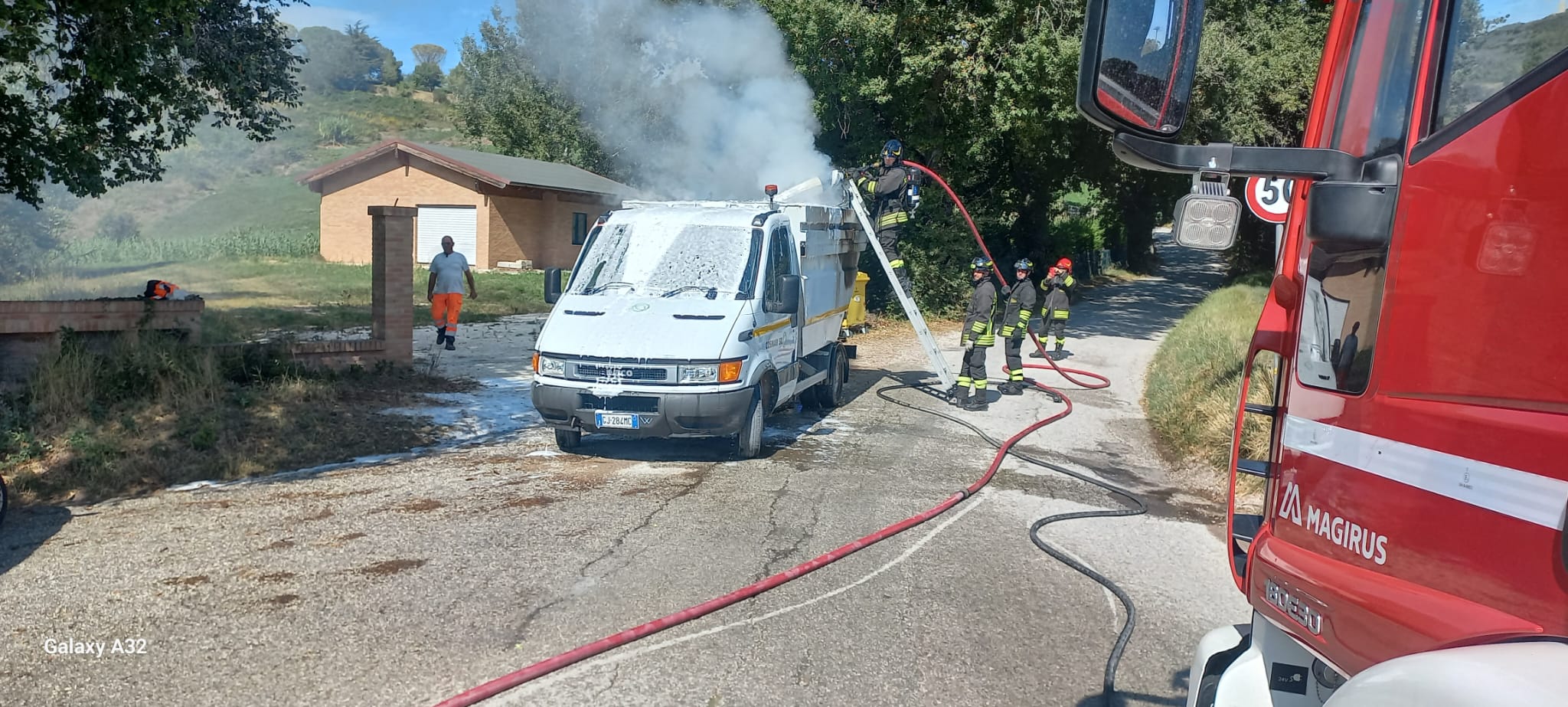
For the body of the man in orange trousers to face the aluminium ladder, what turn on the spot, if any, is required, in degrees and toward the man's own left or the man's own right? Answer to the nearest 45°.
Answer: approximately 45° to the man's own left

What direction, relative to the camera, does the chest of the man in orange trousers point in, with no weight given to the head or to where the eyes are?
toward the camera

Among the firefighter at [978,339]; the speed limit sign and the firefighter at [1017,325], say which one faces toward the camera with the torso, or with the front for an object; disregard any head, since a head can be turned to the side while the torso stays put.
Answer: the speed limit sign

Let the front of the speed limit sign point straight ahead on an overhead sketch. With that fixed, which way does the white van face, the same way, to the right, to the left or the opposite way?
the same way

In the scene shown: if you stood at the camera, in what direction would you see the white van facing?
facing the viewer and to the left of the viewer

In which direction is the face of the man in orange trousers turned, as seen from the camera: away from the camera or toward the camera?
toward the camera

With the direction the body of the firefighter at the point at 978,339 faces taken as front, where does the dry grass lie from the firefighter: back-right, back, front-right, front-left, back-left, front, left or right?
front-left

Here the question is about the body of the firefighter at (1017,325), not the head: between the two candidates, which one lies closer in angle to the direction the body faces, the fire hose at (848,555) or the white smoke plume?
the white smoke plume

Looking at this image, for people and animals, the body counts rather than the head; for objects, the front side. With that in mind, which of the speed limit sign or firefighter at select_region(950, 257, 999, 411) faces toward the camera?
the speed limit sign

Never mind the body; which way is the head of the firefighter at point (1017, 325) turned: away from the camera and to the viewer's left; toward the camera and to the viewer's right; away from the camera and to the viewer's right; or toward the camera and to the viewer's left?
toward the camera and to the viewer's left

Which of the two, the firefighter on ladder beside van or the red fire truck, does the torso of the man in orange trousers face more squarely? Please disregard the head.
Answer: the red fire truck

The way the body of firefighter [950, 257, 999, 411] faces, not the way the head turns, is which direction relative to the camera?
to the viewer's left

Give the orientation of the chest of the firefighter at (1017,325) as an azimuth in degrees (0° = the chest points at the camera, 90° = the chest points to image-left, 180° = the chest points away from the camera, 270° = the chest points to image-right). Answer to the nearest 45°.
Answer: approximately 90°

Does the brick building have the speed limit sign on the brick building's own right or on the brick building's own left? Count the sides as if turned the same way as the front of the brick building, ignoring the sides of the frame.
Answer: on the brick building's own left
